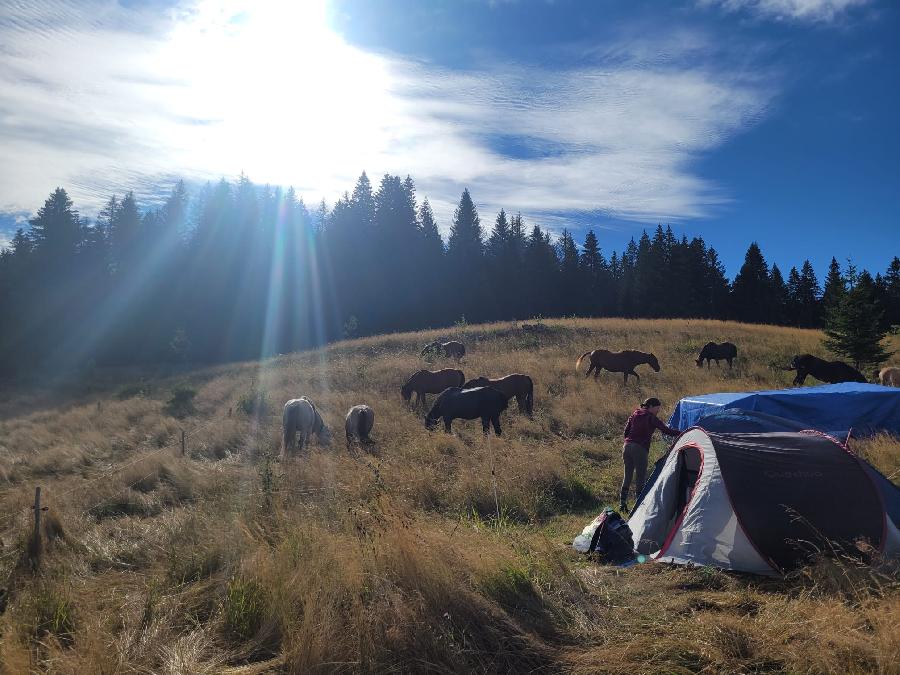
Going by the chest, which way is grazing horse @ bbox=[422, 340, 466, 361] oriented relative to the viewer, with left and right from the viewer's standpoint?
facing to the left of the viewer

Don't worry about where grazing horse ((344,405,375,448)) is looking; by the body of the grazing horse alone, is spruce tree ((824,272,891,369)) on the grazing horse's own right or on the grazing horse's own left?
on the grazing horse's own right

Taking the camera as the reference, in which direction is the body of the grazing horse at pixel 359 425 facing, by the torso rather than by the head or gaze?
away from the camera

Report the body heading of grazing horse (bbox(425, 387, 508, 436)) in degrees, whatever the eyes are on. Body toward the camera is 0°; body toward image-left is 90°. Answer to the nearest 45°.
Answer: approximately 90°

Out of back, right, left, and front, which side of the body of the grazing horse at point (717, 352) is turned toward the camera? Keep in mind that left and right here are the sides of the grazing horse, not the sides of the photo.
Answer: left

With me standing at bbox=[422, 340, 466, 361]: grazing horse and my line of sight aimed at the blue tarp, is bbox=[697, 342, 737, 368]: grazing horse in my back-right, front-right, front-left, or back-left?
front-left

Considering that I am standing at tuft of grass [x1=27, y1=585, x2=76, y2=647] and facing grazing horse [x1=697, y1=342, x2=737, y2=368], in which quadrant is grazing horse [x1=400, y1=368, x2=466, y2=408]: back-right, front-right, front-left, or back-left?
front-left

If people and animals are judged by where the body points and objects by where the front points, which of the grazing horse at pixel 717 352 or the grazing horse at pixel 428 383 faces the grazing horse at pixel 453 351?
the grazing horse at pixel 717 352

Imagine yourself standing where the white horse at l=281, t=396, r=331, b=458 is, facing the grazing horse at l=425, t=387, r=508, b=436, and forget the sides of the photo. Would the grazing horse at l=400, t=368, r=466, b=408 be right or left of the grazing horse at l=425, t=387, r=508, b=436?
left

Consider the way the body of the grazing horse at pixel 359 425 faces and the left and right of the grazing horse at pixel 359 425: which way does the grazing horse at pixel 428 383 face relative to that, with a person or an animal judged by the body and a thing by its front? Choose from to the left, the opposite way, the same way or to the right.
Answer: to the left

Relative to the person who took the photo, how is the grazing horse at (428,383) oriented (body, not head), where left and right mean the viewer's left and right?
facing to the left of the viewer

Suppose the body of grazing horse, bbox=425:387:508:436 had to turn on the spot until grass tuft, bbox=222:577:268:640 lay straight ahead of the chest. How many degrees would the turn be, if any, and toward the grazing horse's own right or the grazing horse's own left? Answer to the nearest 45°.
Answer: approximately 90° to the grazing horse's own left
